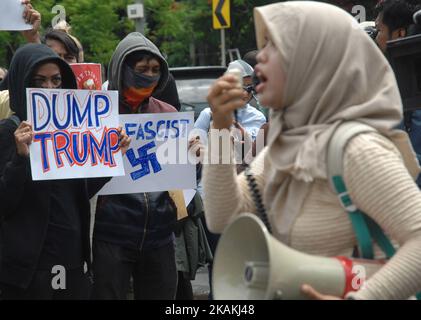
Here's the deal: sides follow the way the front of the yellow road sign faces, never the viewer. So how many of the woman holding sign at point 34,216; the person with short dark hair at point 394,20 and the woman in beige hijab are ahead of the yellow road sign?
3

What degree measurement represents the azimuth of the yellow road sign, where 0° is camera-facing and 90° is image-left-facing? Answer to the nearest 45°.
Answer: approximately 0°

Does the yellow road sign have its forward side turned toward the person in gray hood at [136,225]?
yes

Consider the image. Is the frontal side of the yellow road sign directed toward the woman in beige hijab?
yes

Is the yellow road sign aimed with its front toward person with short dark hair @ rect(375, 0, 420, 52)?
yes

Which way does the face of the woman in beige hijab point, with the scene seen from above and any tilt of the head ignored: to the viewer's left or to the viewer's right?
to the viewer's left

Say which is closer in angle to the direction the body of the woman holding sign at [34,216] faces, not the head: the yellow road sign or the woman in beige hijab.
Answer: the woman in beige hijab

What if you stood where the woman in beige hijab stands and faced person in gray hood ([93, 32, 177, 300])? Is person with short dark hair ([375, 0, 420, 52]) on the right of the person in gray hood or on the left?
right

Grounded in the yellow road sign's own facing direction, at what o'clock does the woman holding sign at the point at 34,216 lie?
The woman holding sign is roughly at 12 o'clock from the yellow road sign.

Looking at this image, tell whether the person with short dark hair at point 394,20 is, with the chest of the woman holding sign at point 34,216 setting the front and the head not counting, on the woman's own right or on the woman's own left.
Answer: on the woman's own left

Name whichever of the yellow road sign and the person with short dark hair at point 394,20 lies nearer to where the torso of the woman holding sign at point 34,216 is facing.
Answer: the person with short dark hair
